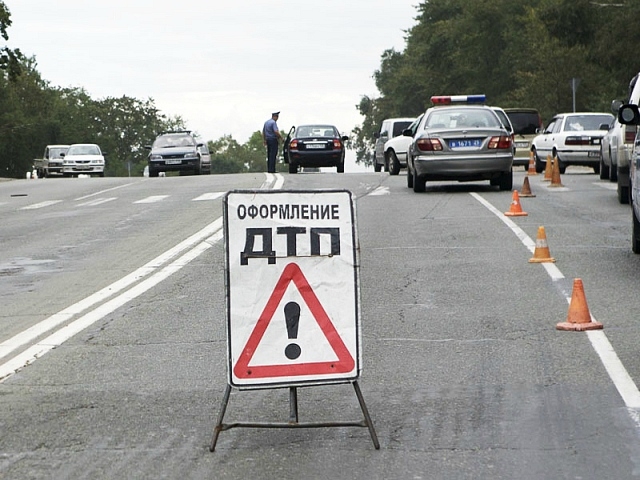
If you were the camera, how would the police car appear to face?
facing away from the viewer

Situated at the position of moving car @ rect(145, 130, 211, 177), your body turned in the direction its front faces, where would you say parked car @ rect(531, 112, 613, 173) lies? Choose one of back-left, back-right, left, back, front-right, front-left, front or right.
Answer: front-left

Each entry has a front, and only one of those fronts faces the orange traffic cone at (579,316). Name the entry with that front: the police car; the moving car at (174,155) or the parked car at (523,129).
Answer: the moving car at (174,155)

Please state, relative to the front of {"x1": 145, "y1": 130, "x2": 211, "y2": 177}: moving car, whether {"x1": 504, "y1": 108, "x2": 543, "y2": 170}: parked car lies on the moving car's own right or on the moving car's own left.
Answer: on the moving car's own left

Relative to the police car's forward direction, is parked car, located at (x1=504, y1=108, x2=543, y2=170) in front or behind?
in front

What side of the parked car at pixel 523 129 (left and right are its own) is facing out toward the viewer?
back

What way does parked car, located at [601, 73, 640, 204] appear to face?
away from the camera

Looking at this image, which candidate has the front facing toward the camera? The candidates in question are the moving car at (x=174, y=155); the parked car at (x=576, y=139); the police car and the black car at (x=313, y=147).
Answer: the moving car at (x=174, y=155)

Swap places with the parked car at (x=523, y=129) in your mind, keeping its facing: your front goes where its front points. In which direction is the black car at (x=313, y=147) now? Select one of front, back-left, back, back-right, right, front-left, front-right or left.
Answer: left

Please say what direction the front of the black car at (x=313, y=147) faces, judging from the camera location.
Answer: facing away from the viewer

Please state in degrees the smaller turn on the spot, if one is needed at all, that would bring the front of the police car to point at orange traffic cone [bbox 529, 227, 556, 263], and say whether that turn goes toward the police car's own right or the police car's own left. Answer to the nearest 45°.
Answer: approximately 180°

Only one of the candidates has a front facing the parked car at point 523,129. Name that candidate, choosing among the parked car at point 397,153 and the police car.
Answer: the police car

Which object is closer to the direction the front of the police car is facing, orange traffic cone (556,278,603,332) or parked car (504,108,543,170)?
the parked car
